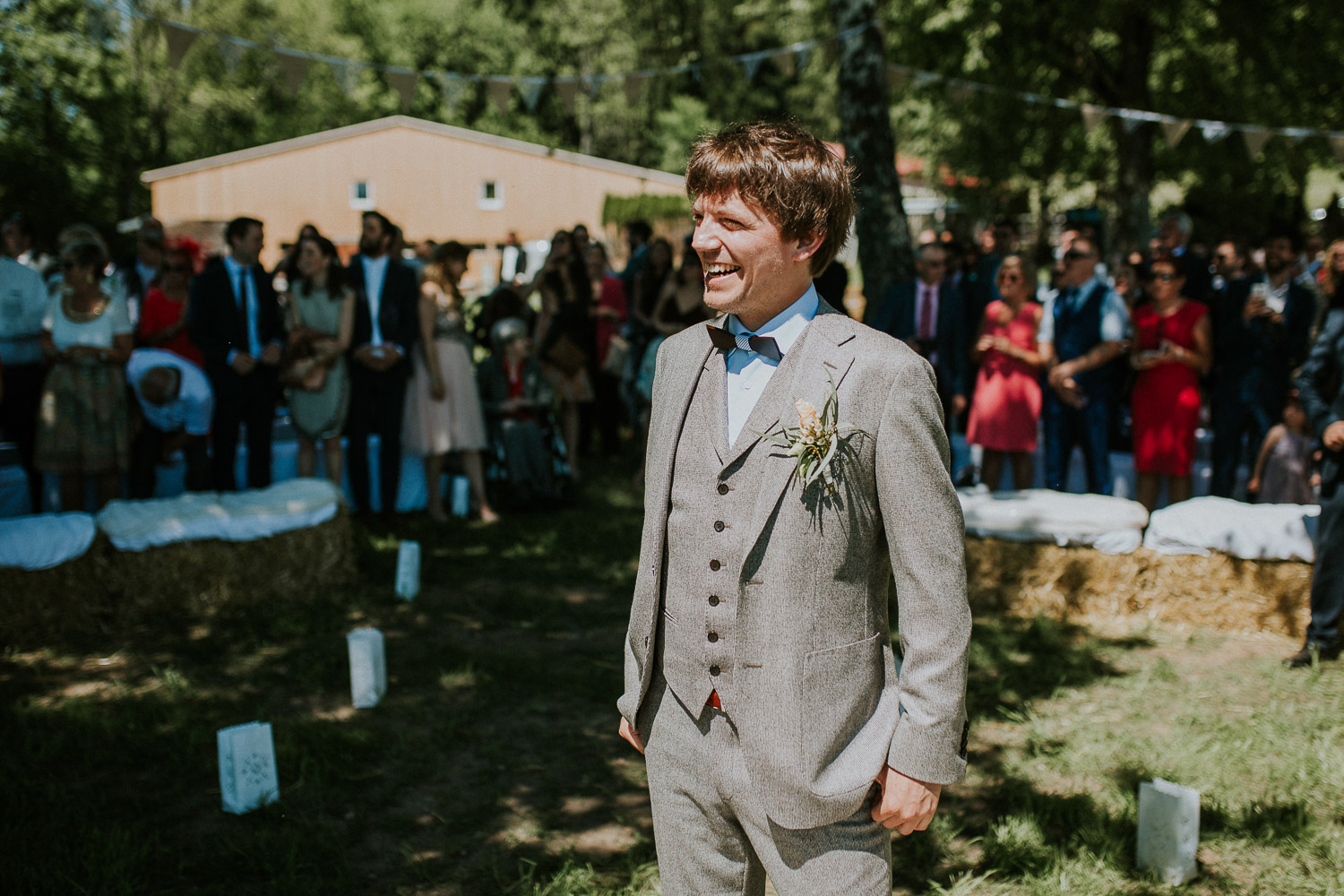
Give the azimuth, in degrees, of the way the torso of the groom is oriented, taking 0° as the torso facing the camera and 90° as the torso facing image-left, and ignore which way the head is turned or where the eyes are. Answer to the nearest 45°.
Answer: approximately 45°

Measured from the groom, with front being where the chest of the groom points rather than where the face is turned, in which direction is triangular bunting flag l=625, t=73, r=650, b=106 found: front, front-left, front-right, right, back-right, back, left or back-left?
back-right

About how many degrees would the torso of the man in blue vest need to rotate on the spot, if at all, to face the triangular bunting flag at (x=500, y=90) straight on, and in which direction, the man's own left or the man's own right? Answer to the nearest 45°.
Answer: approximately 90° to the man's own right

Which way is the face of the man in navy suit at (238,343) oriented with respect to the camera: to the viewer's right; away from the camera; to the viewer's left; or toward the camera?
to the viewer's right

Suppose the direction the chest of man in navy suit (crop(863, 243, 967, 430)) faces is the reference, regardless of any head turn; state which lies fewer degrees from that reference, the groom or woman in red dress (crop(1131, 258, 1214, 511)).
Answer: the groom

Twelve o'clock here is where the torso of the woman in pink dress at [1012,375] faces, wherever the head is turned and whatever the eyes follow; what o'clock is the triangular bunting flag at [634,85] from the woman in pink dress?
The triangular bunting flag is roughly at 3 o'clock from the woman in pink dress.

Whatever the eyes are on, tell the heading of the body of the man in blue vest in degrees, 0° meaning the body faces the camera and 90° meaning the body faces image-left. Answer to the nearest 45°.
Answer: approximately 45°
